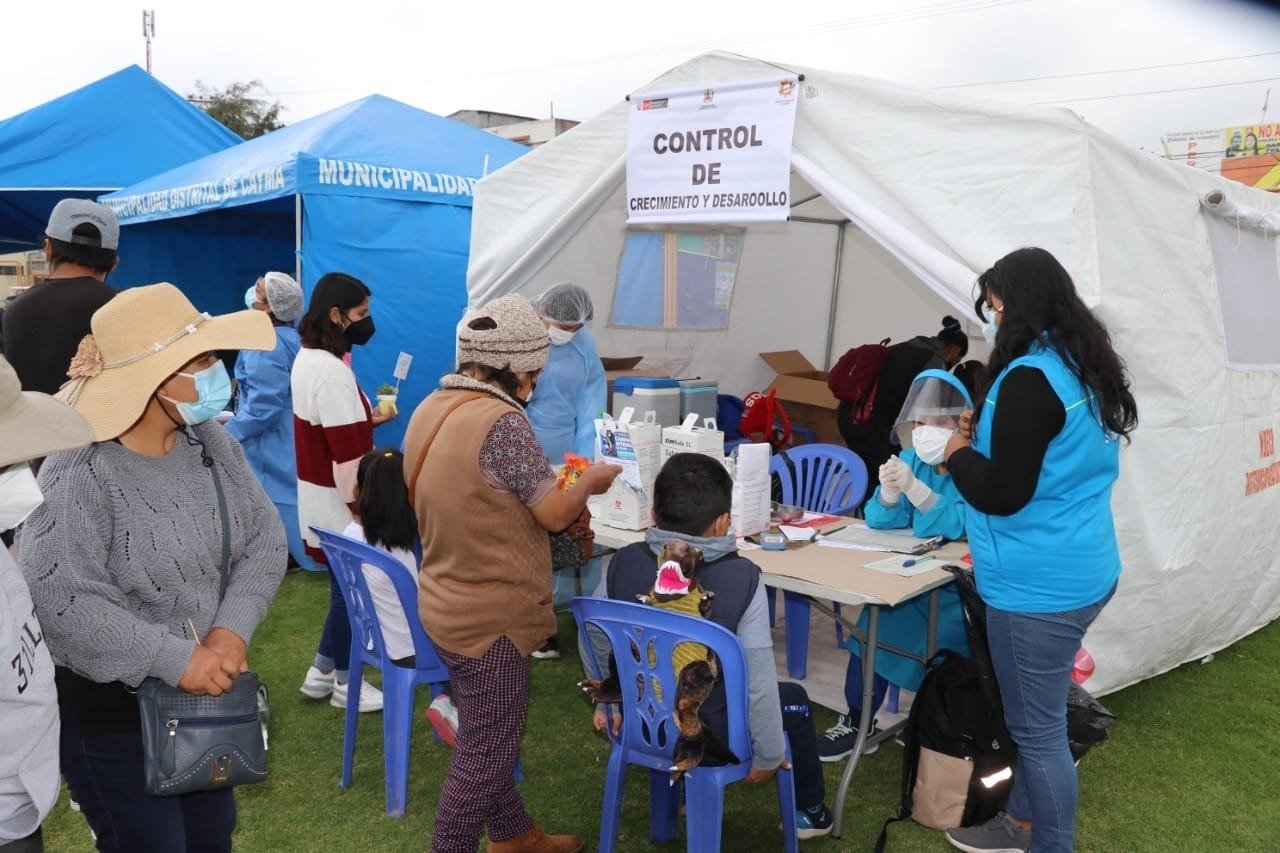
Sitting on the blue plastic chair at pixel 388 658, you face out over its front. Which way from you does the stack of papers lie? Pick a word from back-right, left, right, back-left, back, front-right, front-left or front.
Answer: front-right

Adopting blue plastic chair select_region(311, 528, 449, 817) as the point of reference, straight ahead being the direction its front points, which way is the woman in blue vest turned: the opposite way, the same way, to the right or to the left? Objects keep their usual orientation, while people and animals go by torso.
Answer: to the left

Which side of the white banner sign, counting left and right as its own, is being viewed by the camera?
front

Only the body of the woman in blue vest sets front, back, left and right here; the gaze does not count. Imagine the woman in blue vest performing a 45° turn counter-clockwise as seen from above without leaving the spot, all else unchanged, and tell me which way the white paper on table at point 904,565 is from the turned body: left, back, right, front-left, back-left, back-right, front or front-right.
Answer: right

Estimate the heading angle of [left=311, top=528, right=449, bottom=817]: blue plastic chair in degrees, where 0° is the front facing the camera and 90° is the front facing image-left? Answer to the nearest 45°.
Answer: approximately 225°

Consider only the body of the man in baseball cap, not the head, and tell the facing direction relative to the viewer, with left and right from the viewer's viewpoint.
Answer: facing away from the viewer

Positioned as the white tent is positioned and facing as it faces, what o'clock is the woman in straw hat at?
The woman in straw hat is roughly at 12 o'clock from the white tent.

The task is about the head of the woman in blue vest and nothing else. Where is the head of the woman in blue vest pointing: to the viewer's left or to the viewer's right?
to the viewer's left

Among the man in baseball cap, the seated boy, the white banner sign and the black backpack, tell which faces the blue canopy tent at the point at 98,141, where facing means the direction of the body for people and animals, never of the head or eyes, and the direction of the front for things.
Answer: the man in baseball cap

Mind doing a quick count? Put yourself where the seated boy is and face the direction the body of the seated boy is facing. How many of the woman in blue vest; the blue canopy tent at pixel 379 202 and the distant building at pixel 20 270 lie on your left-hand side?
2

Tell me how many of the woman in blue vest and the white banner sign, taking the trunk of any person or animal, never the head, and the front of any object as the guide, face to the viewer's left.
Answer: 1

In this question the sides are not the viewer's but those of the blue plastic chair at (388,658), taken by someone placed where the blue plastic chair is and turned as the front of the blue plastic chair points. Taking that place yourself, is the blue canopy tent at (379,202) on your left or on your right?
on your left

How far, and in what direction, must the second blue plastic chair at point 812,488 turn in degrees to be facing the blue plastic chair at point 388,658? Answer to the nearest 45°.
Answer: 0° — it already faces it

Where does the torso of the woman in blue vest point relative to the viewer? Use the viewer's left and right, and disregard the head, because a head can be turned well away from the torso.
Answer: facing to the left of the viewer

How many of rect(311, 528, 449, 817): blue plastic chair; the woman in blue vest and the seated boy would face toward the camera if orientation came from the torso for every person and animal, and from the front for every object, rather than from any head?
0

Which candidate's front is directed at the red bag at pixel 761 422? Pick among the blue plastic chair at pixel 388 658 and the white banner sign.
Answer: the blue plastic chair

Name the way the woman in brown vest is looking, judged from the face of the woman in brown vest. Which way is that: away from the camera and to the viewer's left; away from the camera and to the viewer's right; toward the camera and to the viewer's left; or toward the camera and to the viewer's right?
away from the camera and to the viewer's right

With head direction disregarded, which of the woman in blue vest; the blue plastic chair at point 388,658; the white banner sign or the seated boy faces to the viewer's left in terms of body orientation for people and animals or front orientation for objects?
the woman in blue vest

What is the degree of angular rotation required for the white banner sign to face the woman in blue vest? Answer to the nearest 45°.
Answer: approximately 45° to its left
